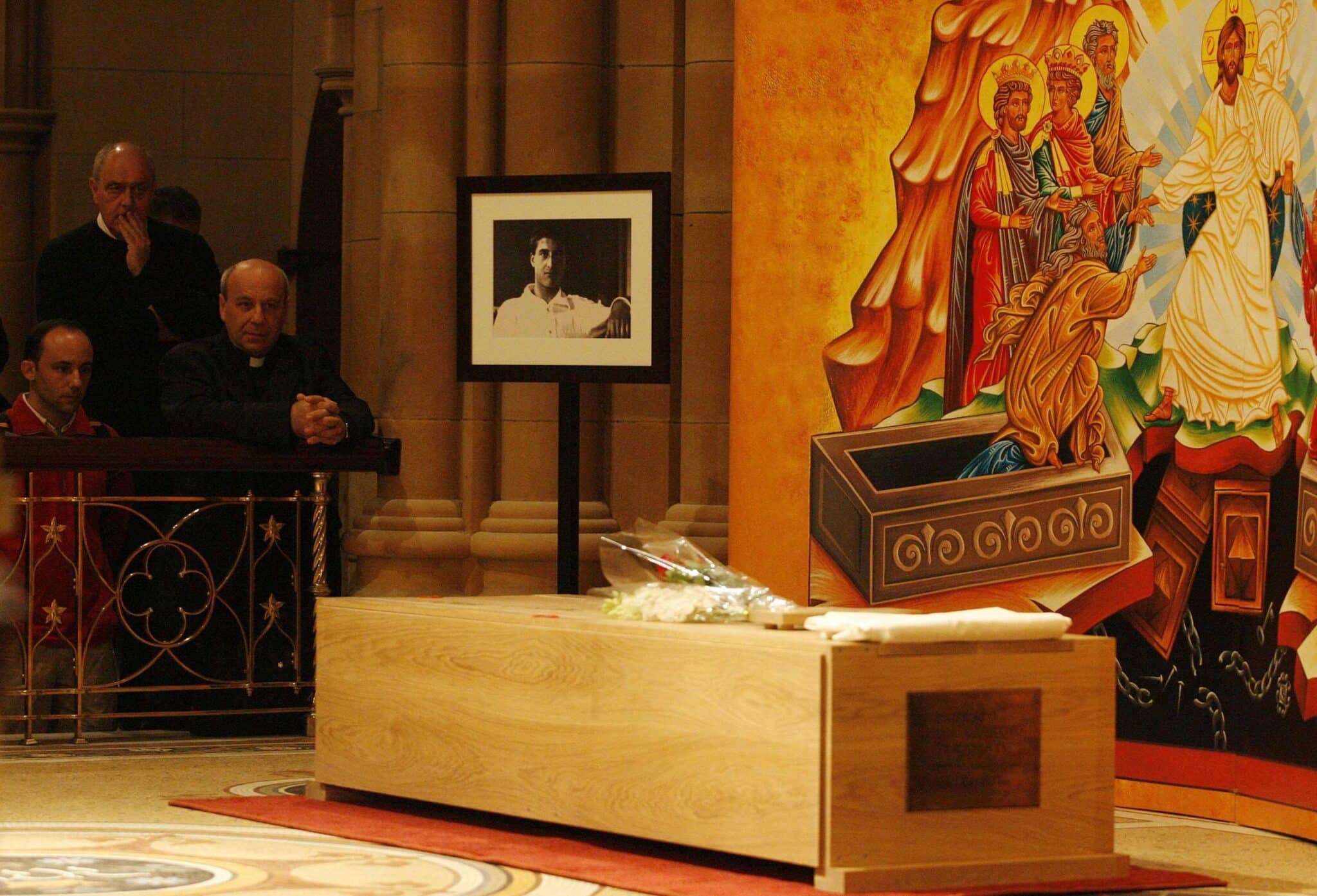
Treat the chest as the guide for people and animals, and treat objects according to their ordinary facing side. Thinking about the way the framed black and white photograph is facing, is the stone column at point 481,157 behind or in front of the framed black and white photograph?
behind

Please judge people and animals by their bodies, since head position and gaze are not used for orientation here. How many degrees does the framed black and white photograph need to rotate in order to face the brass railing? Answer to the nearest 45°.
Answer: approximately 135° to its right

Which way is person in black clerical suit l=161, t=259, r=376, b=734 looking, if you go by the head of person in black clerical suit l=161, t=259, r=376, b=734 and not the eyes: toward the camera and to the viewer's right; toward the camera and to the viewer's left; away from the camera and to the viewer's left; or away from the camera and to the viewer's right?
toward the camera and to the viewer's right

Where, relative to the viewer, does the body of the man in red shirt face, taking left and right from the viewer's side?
facing the viewer and to the right of the viewer

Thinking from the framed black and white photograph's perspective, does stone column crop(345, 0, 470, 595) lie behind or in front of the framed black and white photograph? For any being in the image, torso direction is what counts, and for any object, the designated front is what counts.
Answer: behind

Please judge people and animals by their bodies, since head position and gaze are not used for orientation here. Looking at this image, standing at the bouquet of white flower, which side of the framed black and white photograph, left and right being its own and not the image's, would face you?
front

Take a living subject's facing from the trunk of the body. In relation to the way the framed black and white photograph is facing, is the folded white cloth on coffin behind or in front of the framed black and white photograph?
in front

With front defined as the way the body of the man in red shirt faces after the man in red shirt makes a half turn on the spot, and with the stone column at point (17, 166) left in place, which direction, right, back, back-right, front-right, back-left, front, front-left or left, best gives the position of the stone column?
front-right

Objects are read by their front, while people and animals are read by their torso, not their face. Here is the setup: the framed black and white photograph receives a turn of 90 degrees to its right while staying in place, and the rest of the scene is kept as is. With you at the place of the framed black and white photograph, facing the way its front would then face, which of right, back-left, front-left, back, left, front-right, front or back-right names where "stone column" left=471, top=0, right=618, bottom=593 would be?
right

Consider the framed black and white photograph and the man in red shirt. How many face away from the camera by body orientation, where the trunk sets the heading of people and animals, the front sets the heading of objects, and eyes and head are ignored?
0

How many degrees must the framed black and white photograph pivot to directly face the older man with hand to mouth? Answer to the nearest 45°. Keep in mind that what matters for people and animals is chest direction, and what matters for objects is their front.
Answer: approximately 135° to its right
